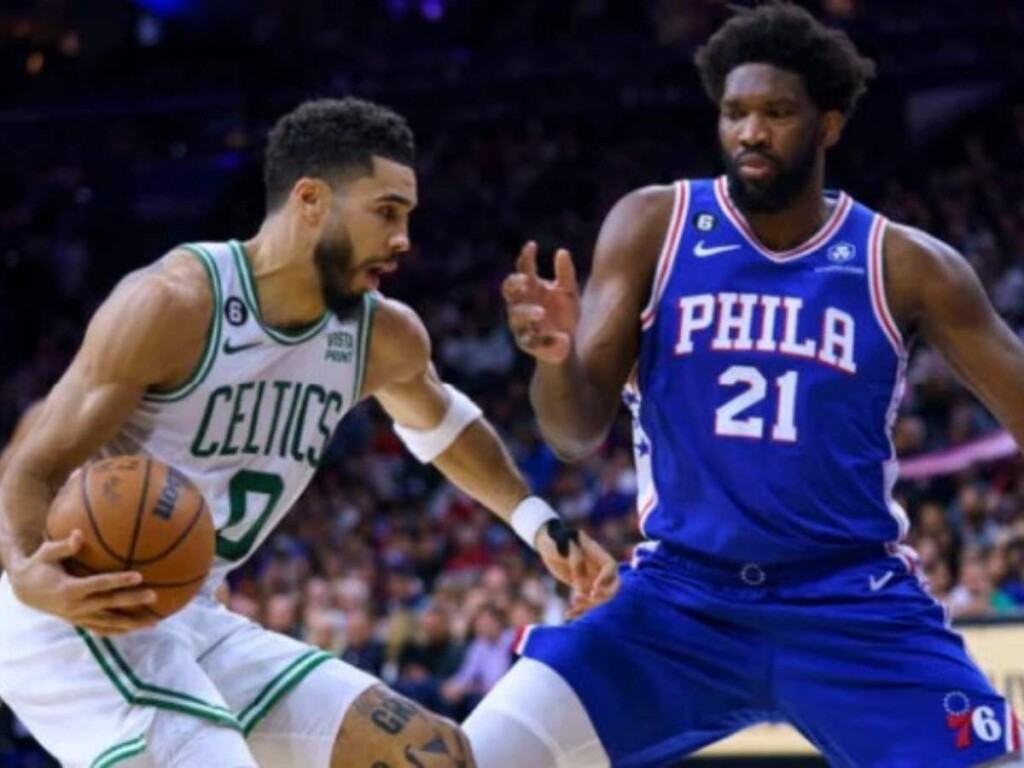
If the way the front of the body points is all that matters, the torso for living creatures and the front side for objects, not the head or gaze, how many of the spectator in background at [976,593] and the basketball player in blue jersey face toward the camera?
2

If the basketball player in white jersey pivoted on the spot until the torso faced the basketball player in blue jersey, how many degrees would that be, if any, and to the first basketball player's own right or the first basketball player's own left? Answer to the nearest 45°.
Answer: approximately 45° to the first basketball player's own left

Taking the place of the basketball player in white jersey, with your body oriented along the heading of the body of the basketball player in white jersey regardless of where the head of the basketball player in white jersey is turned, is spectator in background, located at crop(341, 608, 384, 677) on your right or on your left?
on your left

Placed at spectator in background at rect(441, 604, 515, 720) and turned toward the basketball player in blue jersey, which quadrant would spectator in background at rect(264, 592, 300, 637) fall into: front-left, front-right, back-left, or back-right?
back-right

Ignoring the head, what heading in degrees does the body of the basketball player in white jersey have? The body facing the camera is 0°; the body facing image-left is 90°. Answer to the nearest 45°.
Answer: approximately 315°

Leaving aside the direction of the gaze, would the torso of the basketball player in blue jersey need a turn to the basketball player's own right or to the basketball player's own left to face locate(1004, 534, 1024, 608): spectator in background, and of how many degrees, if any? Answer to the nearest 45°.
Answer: approximately 180°

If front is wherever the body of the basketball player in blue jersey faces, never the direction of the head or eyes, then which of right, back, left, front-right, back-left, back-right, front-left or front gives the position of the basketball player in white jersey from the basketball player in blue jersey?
right

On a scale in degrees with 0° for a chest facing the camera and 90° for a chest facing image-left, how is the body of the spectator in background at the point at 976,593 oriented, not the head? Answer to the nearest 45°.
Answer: approximately 0°

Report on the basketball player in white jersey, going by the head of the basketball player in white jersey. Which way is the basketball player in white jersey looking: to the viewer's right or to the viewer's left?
to the viewer's right

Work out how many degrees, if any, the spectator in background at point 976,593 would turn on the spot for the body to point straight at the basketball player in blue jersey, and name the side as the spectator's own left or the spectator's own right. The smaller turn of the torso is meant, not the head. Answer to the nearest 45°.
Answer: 0° — they already face them

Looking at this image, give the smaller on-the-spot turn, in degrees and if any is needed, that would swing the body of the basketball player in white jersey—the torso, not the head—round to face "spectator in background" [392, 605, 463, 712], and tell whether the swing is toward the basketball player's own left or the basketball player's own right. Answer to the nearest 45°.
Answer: approximately 135° to the basketball player's own left

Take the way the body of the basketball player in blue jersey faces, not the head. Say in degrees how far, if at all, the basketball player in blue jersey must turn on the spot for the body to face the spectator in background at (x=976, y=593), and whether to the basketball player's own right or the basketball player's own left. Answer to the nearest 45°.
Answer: approximately 180°

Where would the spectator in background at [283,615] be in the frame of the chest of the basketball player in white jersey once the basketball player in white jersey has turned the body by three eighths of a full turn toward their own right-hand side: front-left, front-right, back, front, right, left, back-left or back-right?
right

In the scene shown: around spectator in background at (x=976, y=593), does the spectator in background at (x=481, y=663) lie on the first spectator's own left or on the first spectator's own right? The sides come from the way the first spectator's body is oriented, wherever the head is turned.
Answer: on the first spectator's own right
